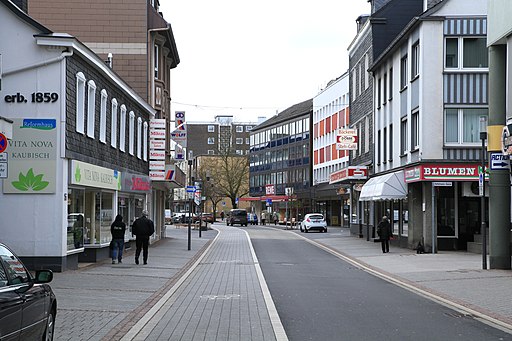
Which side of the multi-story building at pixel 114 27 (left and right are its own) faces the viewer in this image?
right

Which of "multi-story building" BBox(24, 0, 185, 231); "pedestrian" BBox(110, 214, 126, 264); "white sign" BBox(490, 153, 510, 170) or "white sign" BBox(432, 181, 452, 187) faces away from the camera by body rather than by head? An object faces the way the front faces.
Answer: the pedestrian

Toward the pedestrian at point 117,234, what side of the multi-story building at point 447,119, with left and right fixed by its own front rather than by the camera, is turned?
front

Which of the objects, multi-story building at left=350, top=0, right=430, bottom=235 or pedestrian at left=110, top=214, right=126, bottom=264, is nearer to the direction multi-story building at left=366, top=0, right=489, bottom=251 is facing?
the pedestrian

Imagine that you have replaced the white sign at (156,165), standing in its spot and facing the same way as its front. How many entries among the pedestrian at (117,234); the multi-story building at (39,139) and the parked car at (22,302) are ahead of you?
3

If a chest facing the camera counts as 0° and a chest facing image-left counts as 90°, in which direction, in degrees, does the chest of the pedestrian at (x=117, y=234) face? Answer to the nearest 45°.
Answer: approximately 180°

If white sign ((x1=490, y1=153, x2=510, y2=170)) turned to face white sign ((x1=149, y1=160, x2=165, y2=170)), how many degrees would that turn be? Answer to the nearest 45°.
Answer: approximately 135° to its right

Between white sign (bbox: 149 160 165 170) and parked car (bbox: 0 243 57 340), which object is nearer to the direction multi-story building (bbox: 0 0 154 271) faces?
the parked car

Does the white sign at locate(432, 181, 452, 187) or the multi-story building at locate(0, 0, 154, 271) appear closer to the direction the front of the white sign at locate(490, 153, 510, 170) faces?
the multi-story building
